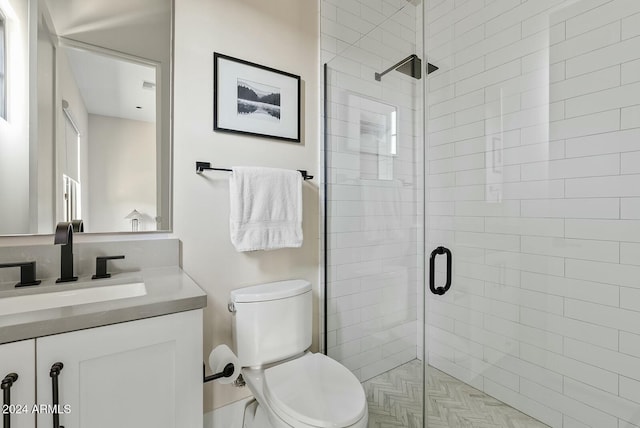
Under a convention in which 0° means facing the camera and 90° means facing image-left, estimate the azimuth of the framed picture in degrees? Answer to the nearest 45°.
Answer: approximately 315°

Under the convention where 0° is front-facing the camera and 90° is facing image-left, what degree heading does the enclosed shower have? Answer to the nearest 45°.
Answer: approximately 45°

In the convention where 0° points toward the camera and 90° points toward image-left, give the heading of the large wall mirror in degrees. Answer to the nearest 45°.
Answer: approximately 0°
